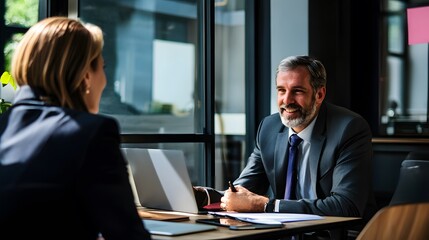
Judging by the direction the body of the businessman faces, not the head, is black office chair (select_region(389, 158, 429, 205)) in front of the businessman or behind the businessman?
behind

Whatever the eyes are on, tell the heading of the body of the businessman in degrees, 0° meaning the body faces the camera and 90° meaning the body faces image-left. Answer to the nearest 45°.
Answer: approximately 45°

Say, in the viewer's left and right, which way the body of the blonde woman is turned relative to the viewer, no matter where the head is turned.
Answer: facing away from the viewer and to the right of the viewer

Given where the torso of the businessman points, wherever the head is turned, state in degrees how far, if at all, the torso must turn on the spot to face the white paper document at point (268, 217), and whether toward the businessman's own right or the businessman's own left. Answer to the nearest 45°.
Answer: approximately 45° to the businessman's own left

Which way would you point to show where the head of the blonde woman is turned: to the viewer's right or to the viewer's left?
to the viewer's right

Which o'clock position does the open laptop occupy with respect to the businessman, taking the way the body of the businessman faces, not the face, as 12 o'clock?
The open laptop is roughly at 12 o'clock from the businessman.
